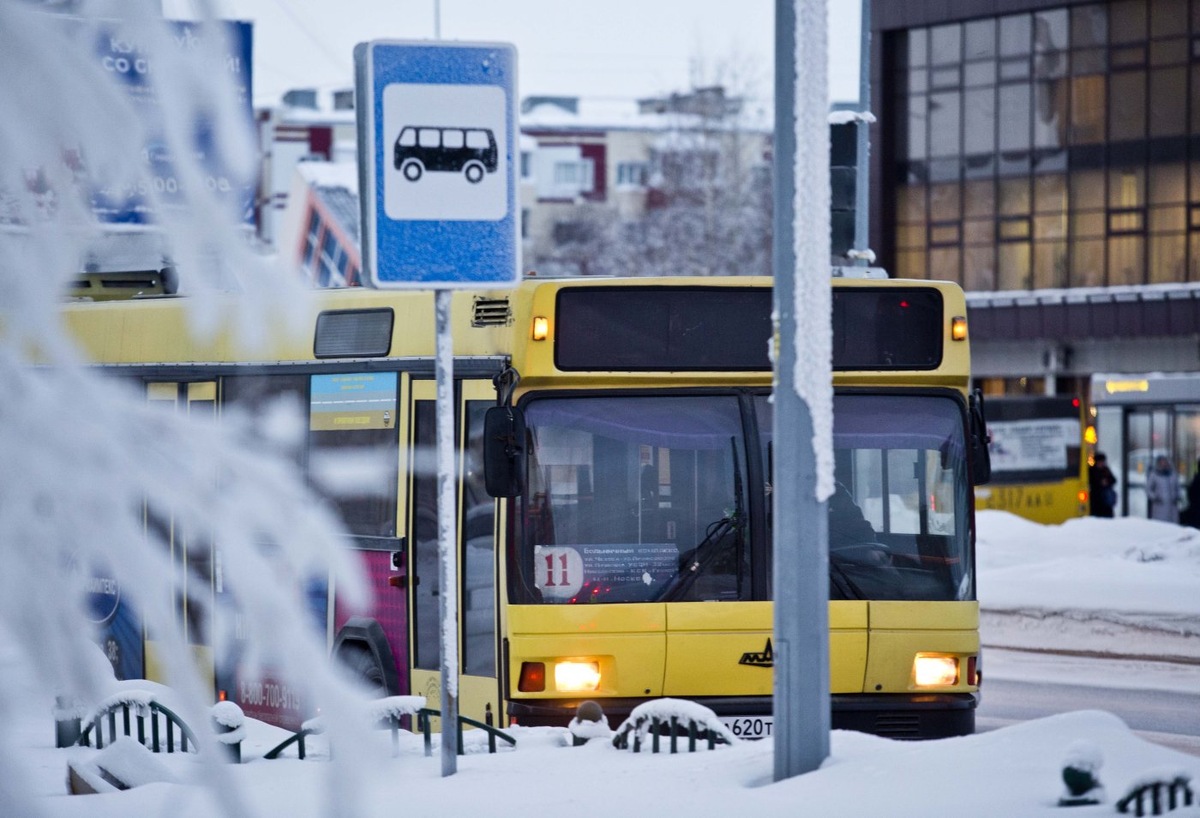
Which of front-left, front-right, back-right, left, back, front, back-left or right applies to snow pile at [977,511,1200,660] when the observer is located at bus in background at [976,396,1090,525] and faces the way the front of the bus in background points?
back

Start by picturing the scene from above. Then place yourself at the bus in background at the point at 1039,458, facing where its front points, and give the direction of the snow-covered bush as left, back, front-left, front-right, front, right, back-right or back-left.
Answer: back

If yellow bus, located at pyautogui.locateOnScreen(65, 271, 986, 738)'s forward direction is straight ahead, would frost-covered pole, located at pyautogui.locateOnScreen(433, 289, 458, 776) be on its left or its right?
on its right

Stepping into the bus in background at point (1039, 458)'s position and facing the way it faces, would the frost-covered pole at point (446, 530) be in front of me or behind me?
behind

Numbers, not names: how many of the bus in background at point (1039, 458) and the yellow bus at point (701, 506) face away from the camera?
1

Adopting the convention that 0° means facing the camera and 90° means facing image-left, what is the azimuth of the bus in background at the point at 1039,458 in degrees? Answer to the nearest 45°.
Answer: approximately 180°

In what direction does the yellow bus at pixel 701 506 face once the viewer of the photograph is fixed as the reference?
facing the viewer and to the right of the viewer

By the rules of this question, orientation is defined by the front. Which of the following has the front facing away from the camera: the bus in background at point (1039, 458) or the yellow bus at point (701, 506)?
the bus in background

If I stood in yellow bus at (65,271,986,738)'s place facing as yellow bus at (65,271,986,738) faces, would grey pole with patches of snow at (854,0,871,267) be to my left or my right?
on my left
